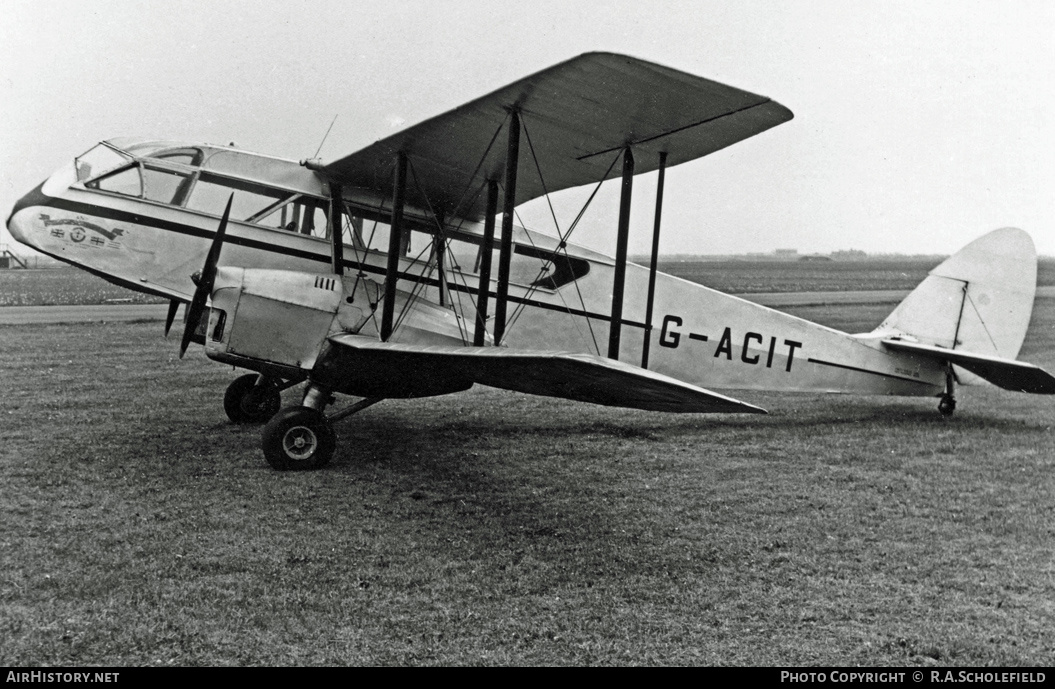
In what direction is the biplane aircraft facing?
to the viewer's left
